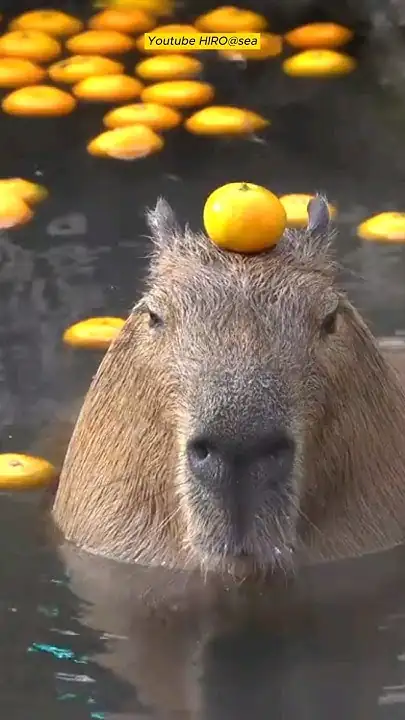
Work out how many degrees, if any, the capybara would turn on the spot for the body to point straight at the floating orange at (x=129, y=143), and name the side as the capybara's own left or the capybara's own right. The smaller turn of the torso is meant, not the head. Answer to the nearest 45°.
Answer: approximately 180°

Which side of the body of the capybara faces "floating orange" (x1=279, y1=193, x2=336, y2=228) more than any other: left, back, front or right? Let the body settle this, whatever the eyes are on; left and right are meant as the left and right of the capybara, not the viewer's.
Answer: back

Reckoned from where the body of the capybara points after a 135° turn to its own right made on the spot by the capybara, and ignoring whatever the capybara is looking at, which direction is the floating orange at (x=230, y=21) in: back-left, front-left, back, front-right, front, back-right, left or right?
front-right

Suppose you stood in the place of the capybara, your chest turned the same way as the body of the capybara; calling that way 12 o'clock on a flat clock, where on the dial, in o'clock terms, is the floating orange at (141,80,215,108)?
The floating orange is roughly at 6 o'clock from the capybara.

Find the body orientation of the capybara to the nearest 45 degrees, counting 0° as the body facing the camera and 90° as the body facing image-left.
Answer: approximately 0°

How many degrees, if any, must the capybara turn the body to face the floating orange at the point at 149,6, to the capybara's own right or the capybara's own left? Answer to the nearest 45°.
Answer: approximately 180°

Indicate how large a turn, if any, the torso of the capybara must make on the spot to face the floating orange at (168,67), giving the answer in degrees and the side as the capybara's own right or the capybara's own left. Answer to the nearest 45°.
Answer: approximately 180°

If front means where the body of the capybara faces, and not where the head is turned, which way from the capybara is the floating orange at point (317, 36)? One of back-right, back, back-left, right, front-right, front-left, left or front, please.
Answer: back

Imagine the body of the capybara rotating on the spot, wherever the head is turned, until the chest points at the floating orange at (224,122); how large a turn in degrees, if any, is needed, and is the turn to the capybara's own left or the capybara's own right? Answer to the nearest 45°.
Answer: approximately 180°

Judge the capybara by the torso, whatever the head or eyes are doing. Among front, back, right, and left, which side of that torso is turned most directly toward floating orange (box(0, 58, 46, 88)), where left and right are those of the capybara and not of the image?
back
